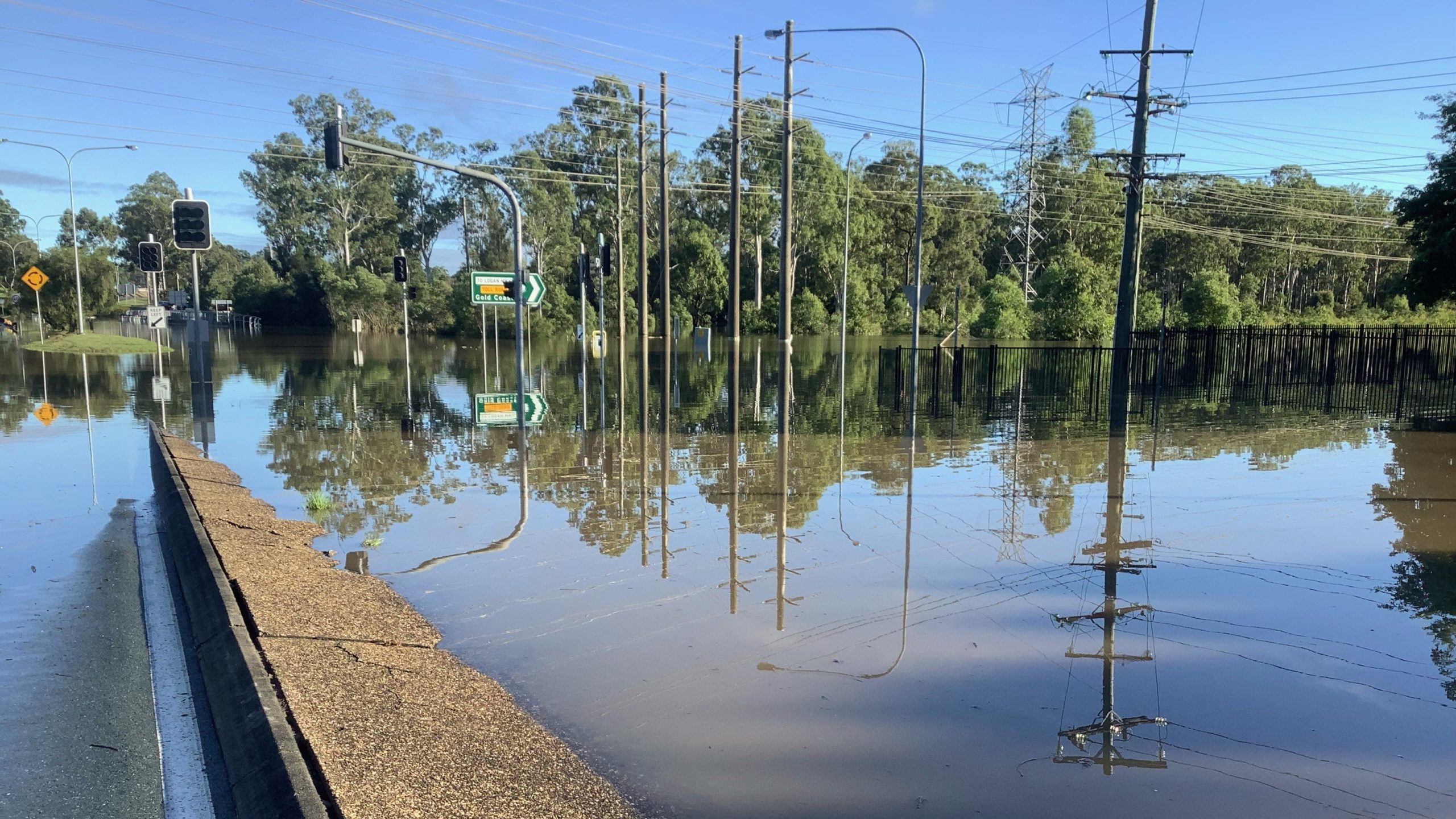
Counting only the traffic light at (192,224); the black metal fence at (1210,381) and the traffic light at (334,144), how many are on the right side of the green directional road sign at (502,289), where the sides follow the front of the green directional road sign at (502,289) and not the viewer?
2

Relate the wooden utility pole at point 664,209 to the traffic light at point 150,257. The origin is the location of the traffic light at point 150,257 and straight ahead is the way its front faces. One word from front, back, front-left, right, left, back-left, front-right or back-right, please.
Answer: left

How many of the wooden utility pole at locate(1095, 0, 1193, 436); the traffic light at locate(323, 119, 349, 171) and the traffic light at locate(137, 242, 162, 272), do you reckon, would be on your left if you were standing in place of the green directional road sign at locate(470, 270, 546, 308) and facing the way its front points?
1

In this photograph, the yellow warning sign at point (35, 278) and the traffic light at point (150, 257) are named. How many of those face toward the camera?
2

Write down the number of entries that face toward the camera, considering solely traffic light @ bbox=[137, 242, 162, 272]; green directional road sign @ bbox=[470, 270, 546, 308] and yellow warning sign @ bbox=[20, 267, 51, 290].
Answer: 3

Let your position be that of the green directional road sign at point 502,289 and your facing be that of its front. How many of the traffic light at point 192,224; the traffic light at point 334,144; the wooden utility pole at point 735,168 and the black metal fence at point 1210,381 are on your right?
2

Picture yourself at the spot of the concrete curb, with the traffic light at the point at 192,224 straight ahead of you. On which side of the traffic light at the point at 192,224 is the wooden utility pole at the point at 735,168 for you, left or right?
right
